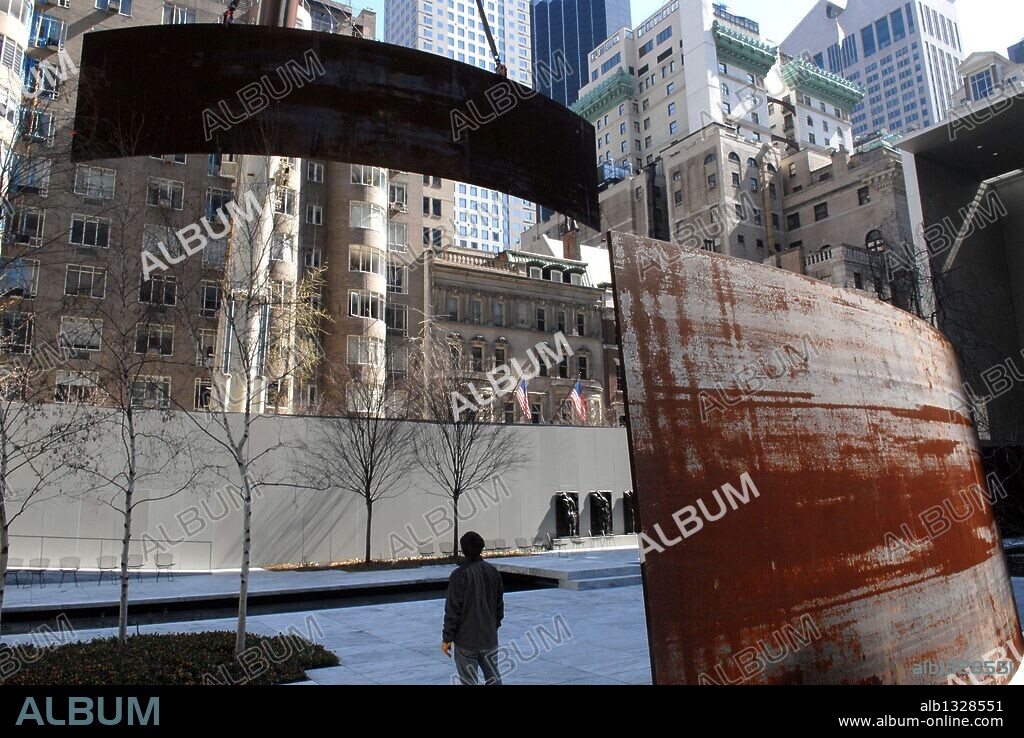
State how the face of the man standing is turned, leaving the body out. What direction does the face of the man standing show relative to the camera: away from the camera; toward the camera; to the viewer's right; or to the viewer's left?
away from the camera

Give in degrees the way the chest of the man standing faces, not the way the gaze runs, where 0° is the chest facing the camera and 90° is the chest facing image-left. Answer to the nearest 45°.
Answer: approximately 180°

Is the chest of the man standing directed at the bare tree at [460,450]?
yes

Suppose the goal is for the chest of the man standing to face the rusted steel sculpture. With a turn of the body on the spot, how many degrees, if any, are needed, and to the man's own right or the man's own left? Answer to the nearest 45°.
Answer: approximately 90° to the man's own right

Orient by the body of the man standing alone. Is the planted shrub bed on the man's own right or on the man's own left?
on the man's own left
